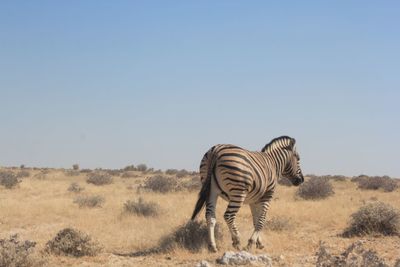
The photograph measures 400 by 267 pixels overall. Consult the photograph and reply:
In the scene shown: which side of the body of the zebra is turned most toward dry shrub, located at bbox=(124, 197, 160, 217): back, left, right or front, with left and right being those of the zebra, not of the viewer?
left

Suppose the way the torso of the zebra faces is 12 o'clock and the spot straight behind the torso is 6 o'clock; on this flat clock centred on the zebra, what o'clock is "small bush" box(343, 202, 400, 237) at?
The small bush is roughly at 12 o'clock from the zebra.

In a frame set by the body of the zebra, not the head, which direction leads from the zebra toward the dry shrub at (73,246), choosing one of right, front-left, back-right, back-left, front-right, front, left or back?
back-left

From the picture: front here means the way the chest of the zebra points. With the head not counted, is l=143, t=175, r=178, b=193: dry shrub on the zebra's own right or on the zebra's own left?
on the zebra's own left

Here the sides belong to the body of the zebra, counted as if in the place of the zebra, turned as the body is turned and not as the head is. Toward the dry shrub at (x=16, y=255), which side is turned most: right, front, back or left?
back

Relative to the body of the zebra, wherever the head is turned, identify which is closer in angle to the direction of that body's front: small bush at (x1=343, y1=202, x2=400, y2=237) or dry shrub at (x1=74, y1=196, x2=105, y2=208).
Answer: the small bush

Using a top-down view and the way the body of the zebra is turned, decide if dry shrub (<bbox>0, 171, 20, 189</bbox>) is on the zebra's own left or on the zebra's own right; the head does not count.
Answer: on the zebra's own left

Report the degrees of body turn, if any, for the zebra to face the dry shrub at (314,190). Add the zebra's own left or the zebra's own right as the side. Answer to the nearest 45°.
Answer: approximately 45° to the zebra's own left

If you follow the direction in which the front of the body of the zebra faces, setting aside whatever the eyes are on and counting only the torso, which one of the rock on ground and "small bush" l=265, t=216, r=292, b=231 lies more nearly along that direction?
the small bush

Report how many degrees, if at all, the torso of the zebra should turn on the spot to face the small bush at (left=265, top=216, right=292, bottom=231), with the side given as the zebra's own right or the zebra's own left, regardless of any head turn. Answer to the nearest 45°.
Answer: approximately 45° to the zebra's own left

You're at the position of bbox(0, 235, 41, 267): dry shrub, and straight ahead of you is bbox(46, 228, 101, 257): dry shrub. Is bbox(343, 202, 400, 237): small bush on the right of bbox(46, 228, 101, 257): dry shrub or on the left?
right

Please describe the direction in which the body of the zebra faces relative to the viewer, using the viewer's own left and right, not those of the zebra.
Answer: facing away from the viewer and to the right of the viewer
